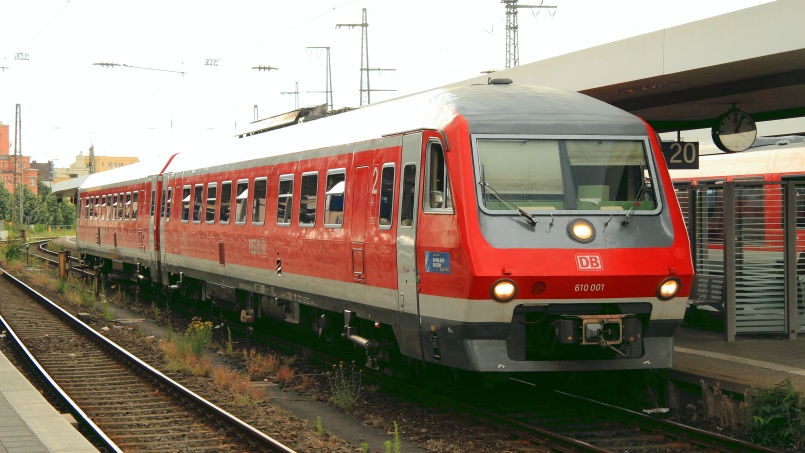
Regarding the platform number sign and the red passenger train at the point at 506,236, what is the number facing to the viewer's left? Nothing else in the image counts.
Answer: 0

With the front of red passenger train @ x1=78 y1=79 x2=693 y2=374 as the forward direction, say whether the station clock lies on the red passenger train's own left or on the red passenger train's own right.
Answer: on the red passenger train's own left

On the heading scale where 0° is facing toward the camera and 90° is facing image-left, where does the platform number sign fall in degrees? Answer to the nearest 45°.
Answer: approximately 0°

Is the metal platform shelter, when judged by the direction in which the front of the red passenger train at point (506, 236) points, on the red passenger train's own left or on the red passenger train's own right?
on the red passenger train's own left

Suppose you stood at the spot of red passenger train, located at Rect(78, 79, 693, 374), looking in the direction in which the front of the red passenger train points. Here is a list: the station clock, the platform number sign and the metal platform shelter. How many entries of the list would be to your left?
3

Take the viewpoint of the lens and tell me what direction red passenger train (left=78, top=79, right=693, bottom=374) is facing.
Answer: facing the viewer and to the right of the viewer

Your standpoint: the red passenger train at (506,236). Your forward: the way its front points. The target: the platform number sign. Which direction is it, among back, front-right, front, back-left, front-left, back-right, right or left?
left
